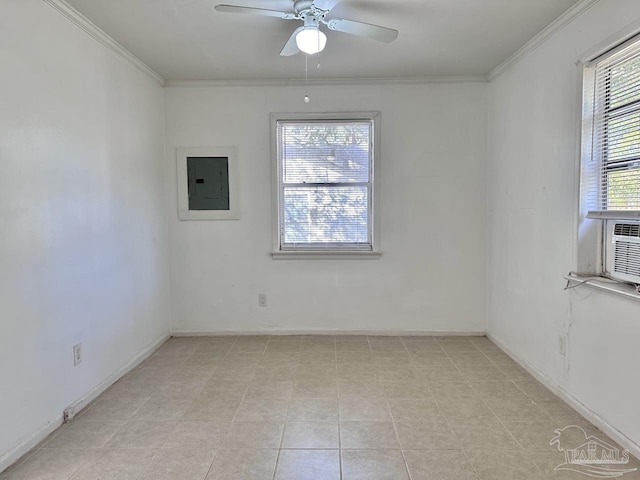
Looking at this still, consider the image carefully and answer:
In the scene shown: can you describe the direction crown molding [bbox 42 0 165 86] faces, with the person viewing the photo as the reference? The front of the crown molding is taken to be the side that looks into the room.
facing to the right of the viewer

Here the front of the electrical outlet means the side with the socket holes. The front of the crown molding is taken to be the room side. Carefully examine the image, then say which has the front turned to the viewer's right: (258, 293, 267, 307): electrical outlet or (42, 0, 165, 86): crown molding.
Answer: the crown molding

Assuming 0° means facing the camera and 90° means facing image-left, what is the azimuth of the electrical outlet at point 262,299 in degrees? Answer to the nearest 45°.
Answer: approximately 0°

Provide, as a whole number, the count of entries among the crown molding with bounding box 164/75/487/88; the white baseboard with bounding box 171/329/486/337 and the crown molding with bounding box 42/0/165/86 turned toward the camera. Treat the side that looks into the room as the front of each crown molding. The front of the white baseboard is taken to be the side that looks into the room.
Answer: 2

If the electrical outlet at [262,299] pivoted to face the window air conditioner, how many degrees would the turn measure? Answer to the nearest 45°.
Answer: approximately 45° to its left
